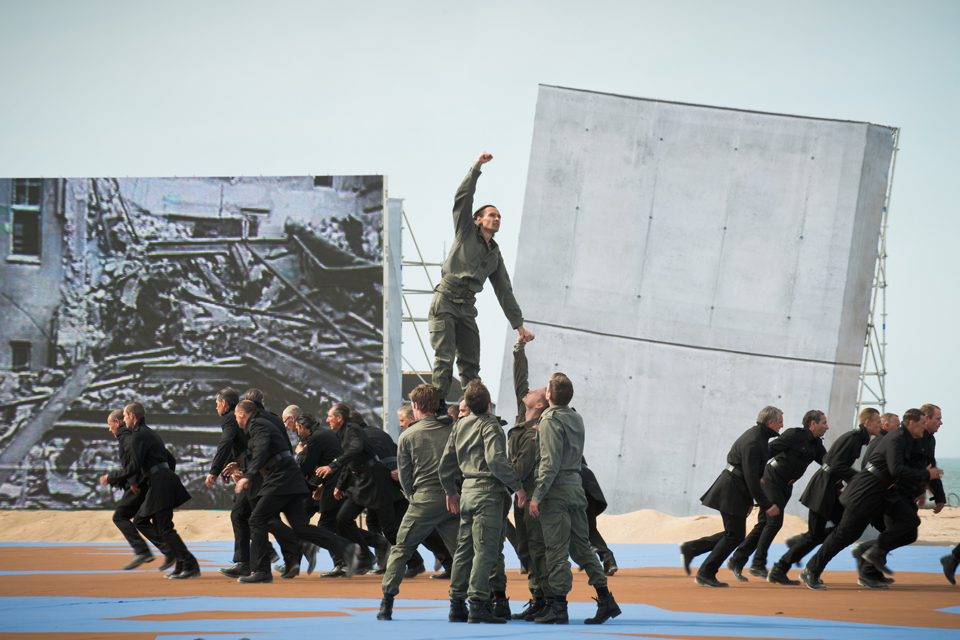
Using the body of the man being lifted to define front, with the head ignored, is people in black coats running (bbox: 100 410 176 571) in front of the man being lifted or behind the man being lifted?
behind

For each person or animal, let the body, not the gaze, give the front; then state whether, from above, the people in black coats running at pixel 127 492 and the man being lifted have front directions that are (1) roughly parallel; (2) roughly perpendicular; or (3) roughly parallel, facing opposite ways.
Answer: roughly perpendicular

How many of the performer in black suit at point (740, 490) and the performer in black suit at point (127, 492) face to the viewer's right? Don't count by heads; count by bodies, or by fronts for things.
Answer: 1

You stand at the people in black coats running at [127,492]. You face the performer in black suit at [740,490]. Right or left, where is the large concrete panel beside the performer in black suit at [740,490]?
left

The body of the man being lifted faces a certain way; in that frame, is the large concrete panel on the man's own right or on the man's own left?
on the man's own left

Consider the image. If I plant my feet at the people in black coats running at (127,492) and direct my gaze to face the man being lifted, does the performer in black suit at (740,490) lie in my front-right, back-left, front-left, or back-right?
front-left

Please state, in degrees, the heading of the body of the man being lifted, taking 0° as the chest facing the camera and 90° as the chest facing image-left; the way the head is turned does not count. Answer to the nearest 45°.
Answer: approximately 315°
